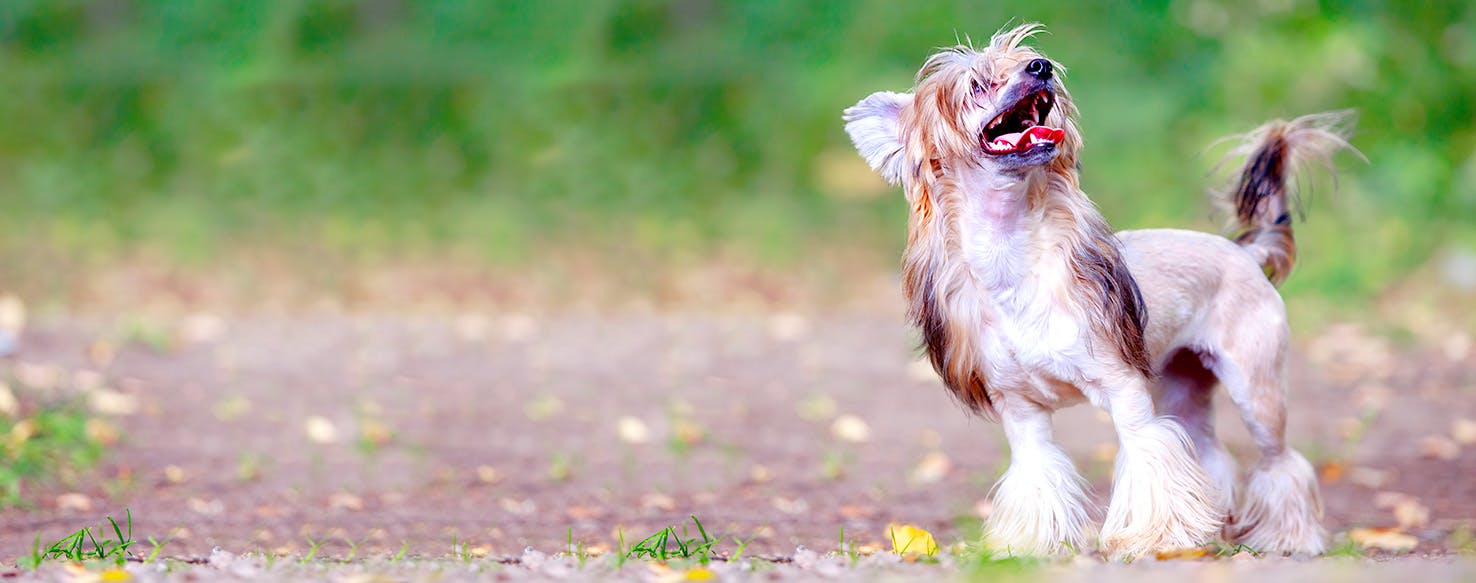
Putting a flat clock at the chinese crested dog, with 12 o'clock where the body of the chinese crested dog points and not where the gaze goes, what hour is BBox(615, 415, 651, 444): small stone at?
The small stone is roughly at 3 o'clock from the chinese crested dog.

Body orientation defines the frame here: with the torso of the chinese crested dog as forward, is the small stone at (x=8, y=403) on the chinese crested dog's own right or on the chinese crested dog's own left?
on the chinese crested dog's own right

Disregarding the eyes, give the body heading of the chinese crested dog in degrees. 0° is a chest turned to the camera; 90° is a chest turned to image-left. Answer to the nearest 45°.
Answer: approximately 45°

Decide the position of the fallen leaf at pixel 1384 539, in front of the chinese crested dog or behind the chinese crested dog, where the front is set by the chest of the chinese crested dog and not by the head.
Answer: behind

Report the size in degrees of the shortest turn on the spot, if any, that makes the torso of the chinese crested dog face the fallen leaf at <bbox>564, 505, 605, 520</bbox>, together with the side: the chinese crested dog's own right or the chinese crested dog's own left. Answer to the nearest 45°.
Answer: approximately 90° to the chinese crested dog's own right

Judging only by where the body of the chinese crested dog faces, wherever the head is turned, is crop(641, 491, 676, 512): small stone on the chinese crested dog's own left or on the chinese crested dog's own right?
on the chinese crested dog's own right

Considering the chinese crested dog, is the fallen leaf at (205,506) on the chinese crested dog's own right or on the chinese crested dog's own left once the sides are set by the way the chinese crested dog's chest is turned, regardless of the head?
on the chinese crested dog's own right

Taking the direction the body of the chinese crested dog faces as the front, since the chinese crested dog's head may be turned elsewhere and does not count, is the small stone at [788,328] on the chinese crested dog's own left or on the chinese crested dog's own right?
on the chinese crested dog's own right
